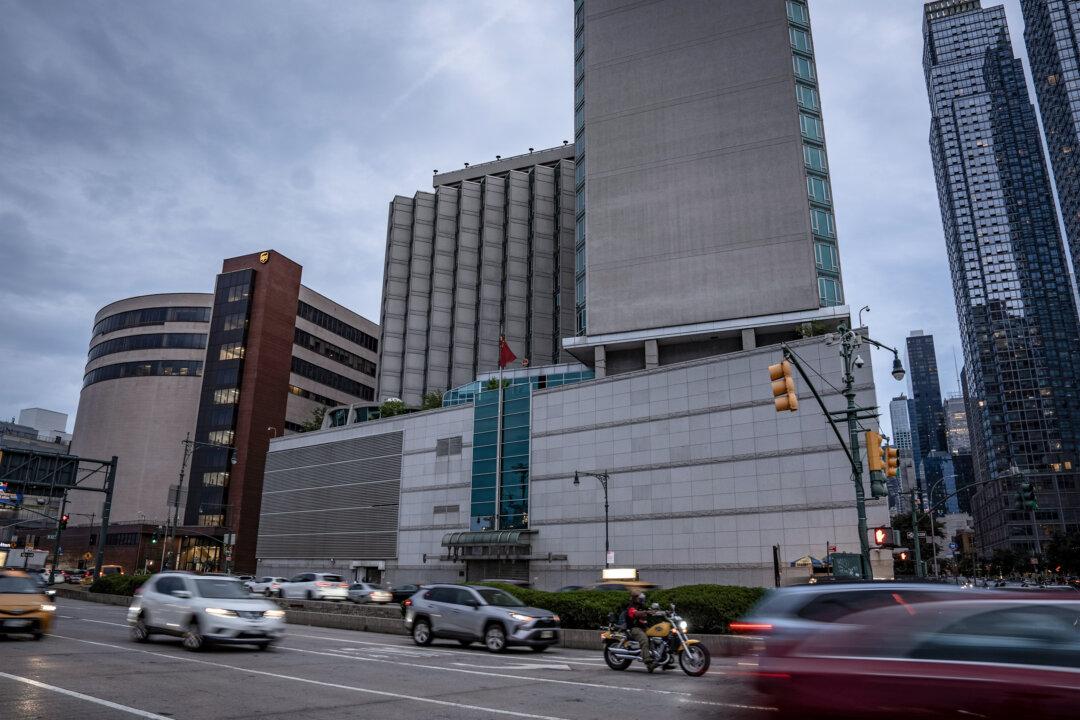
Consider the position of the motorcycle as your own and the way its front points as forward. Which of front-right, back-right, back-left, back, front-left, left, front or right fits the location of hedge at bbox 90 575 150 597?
back

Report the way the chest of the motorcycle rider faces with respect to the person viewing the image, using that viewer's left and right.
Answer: facing to the right of the viewer

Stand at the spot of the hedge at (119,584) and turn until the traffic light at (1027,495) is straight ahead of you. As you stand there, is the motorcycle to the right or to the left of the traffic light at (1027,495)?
right

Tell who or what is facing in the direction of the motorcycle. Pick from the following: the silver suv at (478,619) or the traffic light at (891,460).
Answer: the silver suv

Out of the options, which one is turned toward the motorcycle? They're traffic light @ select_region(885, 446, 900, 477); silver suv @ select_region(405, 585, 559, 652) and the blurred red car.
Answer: the silver suv

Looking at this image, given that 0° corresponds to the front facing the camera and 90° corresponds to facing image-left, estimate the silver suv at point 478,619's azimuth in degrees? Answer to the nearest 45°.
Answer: approximately 315°

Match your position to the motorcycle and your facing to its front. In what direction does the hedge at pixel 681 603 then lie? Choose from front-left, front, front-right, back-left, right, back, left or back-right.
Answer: back-left

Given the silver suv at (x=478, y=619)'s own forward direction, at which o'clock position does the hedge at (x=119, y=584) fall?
The hedge is roughly at 6 o'clock from the silver suv.

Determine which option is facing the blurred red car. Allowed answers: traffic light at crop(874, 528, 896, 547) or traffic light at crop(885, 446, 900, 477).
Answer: traffic light at crop(874, 528, 896, 547)

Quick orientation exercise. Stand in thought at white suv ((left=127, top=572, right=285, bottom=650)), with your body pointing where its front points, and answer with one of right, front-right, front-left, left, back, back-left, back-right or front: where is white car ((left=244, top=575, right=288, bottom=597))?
back-left

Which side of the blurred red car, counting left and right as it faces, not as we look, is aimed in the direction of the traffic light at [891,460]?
left

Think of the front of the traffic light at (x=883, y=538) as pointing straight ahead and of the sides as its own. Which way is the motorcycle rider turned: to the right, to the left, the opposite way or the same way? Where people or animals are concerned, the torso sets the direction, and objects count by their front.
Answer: to the left
